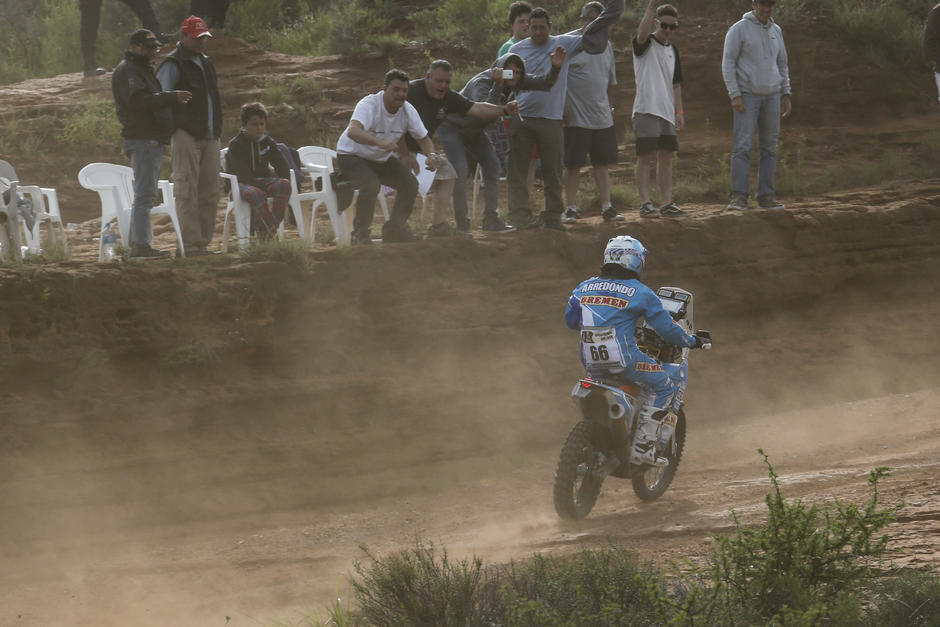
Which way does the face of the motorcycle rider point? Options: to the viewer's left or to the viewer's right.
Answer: to the viewer's right

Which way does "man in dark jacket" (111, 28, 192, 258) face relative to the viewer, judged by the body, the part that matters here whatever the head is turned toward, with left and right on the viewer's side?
facing to the right of the viewer

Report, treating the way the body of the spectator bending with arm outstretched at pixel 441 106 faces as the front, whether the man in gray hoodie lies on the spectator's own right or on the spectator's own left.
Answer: on the spectator's own left

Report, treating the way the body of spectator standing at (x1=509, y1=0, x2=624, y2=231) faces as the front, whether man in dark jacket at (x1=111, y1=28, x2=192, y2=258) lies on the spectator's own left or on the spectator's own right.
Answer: on the spectator's own right

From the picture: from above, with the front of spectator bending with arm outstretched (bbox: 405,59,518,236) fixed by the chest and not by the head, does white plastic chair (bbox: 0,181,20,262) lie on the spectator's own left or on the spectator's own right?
on the spectator's own right

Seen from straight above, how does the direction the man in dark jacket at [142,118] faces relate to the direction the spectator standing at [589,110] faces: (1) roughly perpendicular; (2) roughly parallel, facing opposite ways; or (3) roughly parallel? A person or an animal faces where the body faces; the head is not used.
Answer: roughly perpendicular

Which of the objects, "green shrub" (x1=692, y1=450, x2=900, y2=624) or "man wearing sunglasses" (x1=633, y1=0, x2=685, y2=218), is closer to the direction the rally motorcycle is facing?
the man wearing sunglasses

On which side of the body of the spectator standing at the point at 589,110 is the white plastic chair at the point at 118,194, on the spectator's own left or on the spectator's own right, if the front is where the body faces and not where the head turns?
on the spectator's own right

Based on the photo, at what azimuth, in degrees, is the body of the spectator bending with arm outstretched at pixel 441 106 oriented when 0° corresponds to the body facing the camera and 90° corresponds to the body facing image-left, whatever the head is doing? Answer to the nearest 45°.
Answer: approximately 315°

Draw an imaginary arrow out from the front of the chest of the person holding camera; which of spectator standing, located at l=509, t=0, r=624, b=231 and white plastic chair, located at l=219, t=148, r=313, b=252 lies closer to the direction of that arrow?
the spectator standing

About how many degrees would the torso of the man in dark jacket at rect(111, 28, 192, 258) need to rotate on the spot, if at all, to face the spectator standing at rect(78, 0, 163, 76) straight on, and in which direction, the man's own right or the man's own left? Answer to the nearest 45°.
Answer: approximately 90° to the man's own left

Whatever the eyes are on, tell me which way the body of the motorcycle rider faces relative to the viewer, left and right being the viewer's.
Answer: facing away from the viewer and to the right of the viewer

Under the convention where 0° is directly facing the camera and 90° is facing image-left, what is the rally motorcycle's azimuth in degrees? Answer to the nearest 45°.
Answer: approximately 225°

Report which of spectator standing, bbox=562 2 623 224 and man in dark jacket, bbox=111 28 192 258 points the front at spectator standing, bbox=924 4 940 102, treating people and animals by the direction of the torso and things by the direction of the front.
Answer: the man in dark jacket
